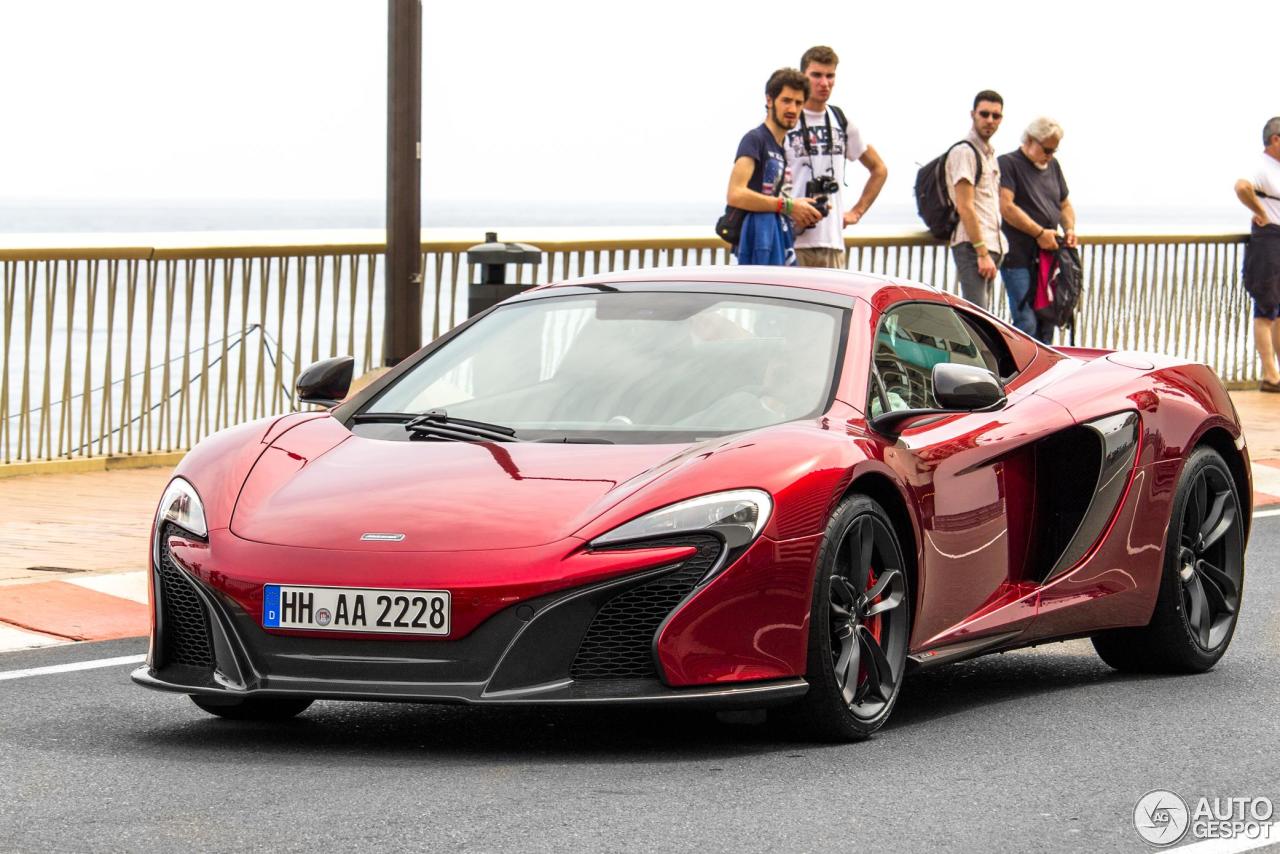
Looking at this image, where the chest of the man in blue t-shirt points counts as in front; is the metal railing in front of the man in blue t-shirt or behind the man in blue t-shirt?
behind

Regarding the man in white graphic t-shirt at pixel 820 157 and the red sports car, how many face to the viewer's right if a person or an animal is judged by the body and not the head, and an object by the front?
0

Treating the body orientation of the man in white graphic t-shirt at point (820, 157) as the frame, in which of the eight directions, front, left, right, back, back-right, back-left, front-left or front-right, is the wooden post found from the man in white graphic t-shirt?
front-right

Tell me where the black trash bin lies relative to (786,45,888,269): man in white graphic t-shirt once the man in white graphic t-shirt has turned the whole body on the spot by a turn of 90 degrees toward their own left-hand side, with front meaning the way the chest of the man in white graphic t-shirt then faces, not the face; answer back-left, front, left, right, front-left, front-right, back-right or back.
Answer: back-right

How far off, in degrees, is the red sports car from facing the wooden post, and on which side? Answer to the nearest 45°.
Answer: approximately 135° to its right

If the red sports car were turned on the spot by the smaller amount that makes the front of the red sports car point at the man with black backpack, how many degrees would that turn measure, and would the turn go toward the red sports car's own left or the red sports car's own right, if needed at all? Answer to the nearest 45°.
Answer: approximately 135° to the red sports car's own right

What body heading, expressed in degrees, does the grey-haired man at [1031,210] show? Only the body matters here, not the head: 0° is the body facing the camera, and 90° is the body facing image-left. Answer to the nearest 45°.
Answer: approximately 315°

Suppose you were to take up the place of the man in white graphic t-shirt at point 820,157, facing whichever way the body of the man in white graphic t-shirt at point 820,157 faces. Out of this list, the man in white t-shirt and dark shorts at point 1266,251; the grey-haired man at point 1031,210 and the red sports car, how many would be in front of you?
1

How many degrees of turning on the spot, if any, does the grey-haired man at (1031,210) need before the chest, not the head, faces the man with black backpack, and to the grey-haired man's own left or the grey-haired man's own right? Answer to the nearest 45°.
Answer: approximately 90° to the grey-haired man's own right

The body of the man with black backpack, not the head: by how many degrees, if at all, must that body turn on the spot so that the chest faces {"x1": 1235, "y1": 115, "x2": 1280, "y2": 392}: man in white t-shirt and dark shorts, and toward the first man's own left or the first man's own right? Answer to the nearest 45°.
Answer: approximately 90° to the first man's own left

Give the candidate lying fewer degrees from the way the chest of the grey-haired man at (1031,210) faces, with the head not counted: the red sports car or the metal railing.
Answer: the red sports car

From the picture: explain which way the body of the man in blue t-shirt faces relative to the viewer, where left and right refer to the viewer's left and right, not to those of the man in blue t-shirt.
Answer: facing the viewer and to the right of the viewer

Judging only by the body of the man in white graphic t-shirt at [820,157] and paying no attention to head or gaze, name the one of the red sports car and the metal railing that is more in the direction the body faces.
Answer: the red sports car

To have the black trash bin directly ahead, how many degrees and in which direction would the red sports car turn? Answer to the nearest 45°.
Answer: approximately 135° to its right

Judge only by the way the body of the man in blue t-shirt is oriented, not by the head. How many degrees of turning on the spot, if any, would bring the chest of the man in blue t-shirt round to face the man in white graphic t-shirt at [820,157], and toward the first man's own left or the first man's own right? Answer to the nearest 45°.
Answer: approximately 90° to the first man's own left

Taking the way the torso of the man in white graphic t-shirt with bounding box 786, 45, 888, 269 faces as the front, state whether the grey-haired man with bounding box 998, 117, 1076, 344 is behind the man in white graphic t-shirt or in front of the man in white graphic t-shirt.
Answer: behind
